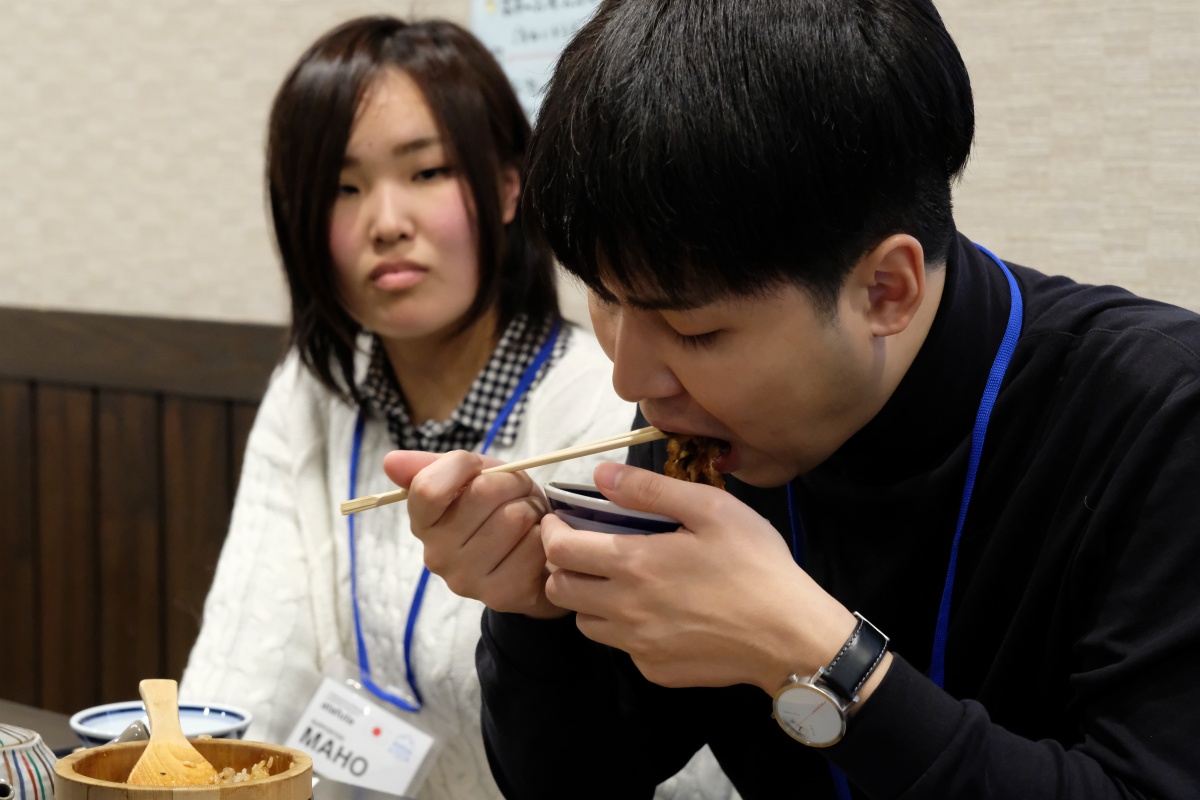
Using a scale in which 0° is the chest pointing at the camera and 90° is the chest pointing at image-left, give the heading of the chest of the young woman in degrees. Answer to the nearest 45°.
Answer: approximately 0°

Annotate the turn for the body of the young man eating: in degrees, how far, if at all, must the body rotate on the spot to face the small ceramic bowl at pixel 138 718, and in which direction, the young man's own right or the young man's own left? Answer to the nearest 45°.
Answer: approximately 45° to the young man's own right

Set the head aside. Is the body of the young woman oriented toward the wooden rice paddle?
yes

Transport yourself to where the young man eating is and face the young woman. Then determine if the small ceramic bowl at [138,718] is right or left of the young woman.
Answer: left
